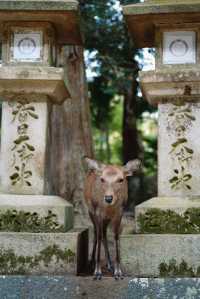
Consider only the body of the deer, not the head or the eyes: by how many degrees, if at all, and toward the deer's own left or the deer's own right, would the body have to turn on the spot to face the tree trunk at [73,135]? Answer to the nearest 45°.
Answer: approximately 180°

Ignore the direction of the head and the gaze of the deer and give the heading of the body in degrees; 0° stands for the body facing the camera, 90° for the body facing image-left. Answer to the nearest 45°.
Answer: approximately 0°

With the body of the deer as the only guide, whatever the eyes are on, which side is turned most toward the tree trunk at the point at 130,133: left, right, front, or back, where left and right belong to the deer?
back

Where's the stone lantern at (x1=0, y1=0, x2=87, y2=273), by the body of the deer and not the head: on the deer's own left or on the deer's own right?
on the deer's own right
